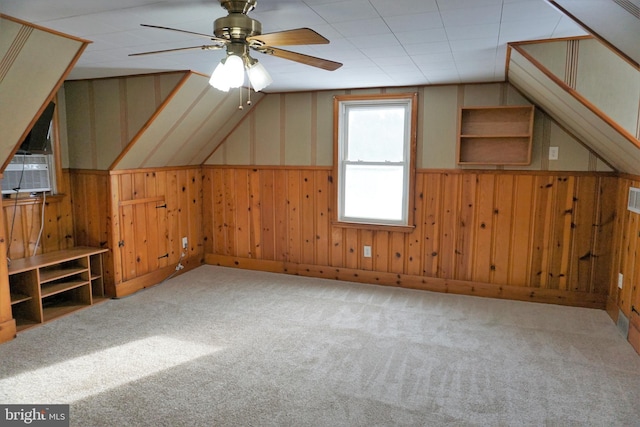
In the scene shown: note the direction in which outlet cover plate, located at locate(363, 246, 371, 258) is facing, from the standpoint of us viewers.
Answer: facing the viewer

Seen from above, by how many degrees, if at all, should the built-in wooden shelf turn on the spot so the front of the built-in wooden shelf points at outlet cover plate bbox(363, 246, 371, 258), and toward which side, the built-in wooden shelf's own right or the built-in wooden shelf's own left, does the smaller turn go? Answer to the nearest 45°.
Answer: approximately 90° to the built-in wooden shelf's own right

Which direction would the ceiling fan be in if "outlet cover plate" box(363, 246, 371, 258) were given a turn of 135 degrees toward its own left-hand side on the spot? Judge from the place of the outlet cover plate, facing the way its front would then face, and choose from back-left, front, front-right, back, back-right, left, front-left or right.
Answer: back-right

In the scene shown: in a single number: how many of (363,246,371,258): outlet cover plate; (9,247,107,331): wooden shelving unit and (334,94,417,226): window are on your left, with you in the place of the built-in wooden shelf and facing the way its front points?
0

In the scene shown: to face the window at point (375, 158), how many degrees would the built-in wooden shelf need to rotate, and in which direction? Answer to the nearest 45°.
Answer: approximately 90° to its right

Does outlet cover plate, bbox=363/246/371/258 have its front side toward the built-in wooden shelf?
no

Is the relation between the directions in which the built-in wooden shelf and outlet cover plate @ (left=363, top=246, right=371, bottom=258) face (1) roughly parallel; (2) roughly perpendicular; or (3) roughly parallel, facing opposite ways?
roughly parallel

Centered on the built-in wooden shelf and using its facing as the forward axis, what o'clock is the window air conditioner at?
The window air conditioner is roughly at 2 o'clock from the built-in wooden shelf.

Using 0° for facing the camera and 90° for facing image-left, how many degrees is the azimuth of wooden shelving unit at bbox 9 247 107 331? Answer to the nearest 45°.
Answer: approximately 315°

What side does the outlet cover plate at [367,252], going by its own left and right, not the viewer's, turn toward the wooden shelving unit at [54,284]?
right

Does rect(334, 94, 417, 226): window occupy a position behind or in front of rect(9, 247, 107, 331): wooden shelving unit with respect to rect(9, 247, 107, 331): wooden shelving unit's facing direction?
in front

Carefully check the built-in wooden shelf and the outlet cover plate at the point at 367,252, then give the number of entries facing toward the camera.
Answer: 2

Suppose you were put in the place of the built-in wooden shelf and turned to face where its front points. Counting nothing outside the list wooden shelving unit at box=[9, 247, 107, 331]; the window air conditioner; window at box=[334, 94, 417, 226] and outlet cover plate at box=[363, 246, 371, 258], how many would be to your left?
0

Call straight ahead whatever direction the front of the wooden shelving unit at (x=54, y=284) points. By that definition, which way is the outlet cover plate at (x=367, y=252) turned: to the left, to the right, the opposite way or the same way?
to the right

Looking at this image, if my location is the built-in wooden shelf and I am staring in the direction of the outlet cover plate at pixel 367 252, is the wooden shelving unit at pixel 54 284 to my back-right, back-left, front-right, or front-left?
front-left

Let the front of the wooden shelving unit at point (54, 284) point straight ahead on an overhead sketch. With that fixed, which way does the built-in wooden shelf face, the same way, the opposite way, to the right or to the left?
to the right
